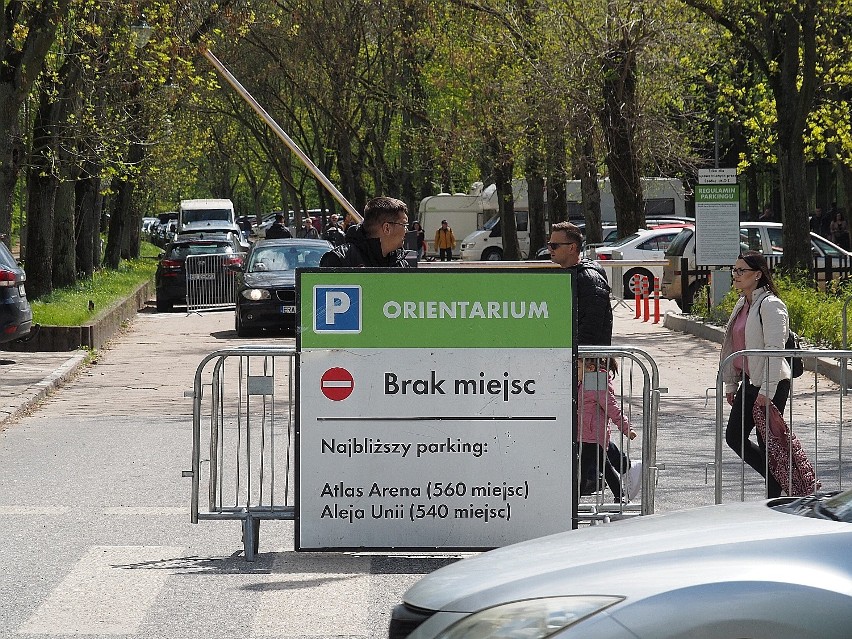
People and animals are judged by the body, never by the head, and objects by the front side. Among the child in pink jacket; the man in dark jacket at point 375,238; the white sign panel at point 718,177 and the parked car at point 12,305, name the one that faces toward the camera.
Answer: the white sign panel

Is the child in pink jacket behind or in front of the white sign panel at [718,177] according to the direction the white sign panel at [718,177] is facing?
in front

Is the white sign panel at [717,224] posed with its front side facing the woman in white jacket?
yes

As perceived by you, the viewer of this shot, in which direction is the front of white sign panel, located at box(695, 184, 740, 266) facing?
facing the viewer

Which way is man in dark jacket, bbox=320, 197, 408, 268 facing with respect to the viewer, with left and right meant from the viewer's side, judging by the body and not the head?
facing to the right of the viewer

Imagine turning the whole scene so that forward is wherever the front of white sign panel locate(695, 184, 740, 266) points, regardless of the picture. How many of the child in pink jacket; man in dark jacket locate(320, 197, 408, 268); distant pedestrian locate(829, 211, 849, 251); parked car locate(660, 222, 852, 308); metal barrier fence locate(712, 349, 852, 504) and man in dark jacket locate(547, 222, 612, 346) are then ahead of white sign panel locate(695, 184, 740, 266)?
4

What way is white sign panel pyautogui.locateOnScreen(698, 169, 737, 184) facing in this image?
toward the camera

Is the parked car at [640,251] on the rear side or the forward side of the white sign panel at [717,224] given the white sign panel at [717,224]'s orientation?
on the rear side

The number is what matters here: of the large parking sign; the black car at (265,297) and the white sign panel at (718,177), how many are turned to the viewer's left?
0

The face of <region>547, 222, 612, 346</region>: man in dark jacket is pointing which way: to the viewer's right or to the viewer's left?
to the viewer's left

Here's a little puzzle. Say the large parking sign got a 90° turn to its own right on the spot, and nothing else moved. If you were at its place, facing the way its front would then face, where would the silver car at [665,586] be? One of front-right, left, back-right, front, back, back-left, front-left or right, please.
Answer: left

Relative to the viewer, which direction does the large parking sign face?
toward the camera

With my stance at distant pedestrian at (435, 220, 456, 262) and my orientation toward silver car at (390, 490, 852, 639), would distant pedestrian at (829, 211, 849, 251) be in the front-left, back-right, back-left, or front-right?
front-left
